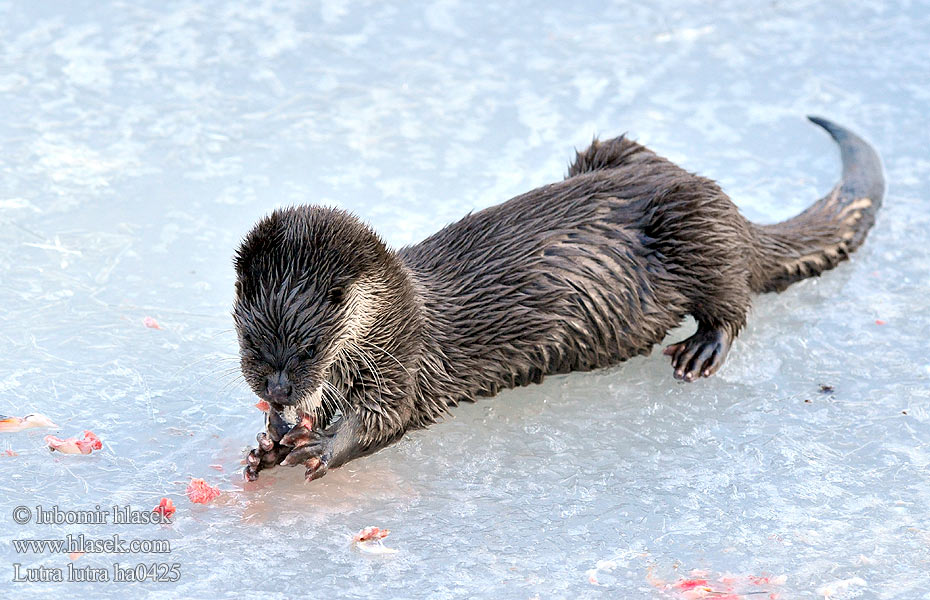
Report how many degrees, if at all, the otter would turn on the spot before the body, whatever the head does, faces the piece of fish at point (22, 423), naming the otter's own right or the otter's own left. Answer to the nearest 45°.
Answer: approximately 45° to the otter's own right

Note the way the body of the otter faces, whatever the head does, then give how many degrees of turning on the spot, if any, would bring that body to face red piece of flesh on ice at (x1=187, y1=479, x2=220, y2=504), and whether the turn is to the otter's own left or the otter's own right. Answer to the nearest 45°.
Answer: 0° — it already faces it

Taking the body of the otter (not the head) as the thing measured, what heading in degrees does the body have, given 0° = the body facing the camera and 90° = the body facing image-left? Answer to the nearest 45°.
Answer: approximately 45°

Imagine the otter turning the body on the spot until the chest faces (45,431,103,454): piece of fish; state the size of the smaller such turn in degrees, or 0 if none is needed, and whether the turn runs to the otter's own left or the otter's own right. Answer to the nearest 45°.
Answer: approximately 45° to the otter's own right
